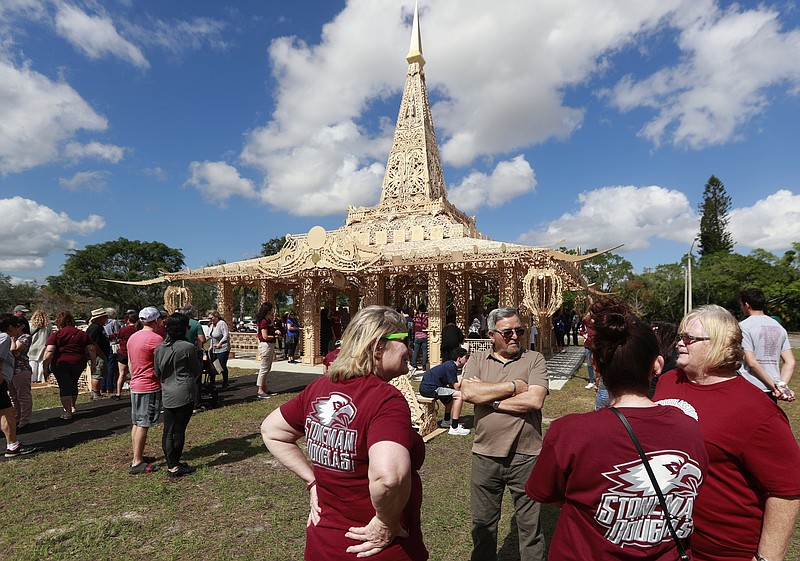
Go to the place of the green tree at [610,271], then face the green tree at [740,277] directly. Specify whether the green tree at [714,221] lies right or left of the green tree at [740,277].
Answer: left

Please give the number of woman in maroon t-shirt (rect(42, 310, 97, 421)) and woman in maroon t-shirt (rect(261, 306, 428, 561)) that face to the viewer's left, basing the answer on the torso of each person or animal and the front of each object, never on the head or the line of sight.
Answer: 0
